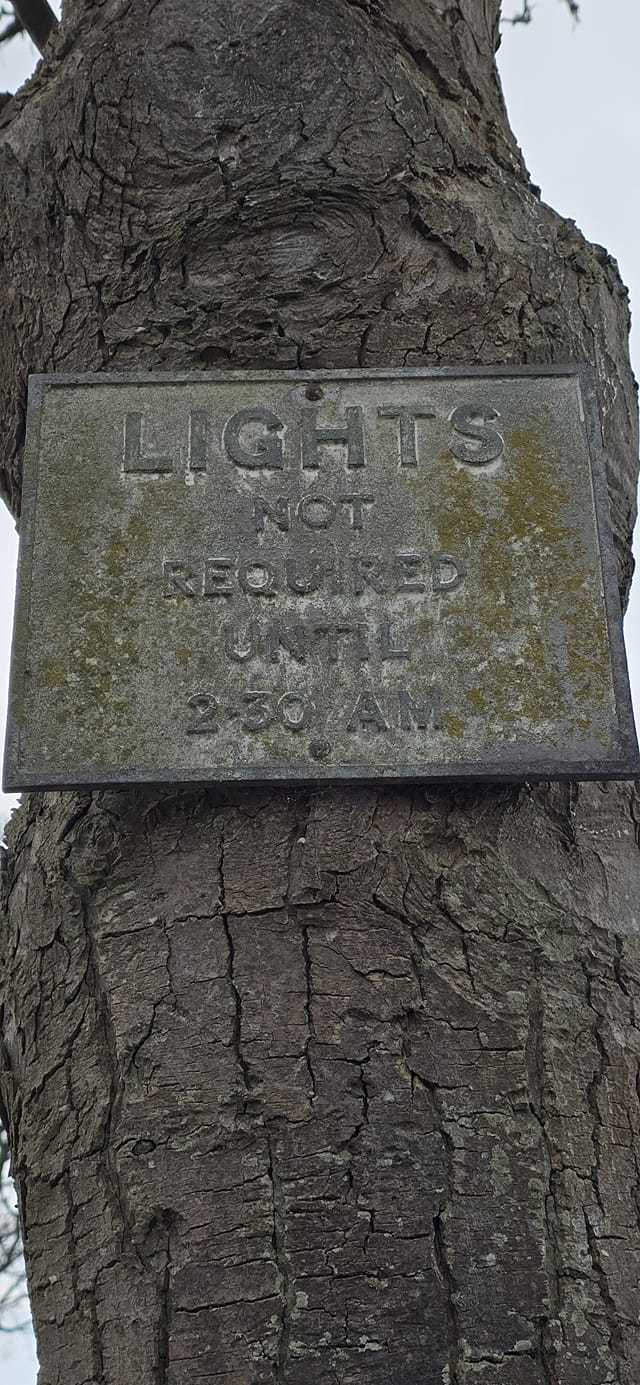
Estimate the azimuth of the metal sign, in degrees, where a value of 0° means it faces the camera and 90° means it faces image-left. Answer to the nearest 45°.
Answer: approximately 0°
